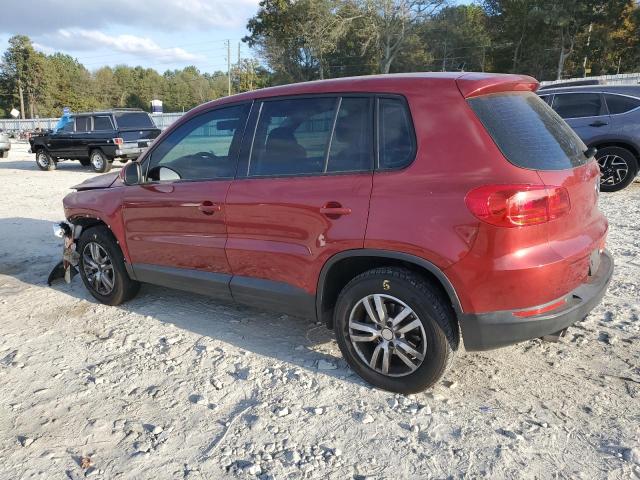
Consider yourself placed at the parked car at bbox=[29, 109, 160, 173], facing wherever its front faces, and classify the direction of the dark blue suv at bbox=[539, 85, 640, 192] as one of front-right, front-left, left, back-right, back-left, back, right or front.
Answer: back

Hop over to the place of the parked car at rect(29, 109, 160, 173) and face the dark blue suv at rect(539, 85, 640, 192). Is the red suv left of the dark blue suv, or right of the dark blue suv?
right

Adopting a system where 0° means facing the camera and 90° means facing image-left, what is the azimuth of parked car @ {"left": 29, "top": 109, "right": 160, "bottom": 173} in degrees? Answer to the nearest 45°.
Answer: approximately 135°

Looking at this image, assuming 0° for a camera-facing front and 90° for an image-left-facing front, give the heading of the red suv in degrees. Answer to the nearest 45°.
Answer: approximately 135°

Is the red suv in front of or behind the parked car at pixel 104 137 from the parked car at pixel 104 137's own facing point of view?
behind

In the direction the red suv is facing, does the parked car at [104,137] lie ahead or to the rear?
ahead

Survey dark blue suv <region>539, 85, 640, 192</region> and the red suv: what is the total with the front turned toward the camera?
0

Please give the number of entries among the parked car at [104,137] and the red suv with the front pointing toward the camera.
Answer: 0
